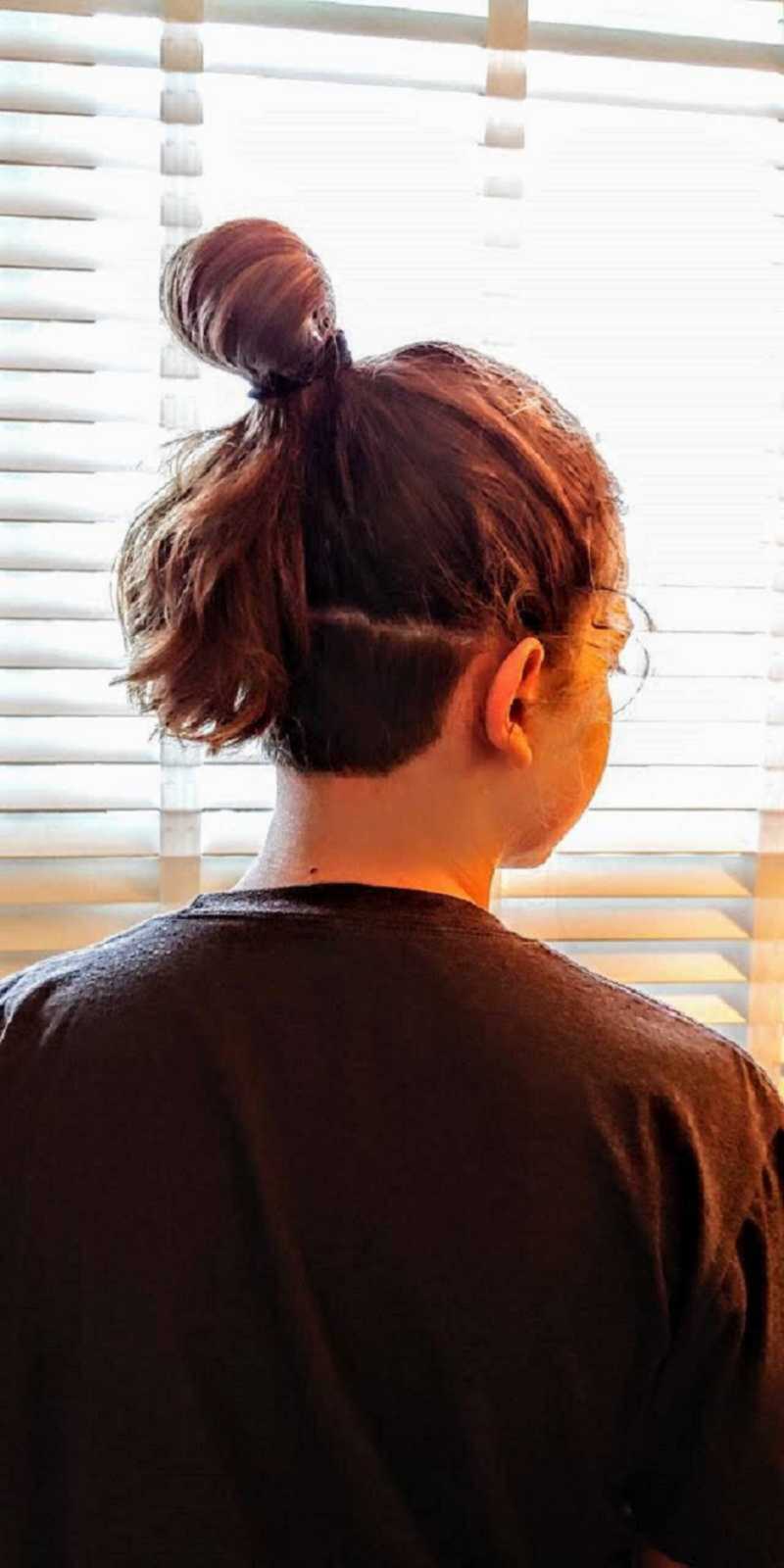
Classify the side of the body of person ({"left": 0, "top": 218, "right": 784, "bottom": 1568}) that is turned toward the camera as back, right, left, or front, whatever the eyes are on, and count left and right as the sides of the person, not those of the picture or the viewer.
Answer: back
